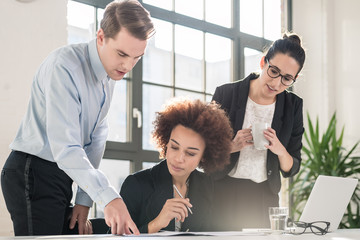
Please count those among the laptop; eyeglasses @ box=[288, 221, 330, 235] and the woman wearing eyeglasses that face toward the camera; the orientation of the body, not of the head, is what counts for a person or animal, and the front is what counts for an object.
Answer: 2

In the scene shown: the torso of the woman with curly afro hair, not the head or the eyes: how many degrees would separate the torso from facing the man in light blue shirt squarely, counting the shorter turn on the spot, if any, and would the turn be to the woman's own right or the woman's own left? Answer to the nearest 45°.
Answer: approximately 45° to the woman's own right

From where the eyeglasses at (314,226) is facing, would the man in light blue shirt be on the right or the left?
on its right

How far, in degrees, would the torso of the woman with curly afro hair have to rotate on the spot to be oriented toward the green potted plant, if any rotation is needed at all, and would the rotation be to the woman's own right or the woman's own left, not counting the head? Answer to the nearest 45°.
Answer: approximately 135° to the woman's own left

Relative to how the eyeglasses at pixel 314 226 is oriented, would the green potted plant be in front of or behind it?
behind

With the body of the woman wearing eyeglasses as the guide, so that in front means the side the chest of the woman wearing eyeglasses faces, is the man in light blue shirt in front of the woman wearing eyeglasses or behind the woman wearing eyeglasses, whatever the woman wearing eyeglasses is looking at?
in front

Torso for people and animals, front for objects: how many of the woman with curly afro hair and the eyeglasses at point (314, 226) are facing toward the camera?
2

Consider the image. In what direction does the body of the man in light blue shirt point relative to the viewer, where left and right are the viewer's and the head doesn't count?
facing the viewer and to the right of the viewer

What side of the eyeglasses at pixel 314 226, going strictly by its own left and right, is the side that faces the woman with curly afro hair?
right
